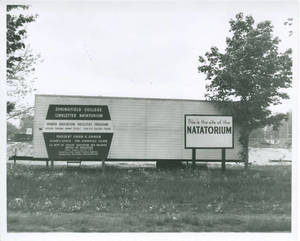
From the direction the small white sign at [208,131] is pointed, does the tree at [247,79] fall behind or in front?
behind

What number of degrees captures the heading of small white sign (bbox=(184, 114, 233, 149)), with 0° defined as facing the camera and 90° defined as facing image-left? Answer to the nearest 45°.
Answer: approximately 0°
